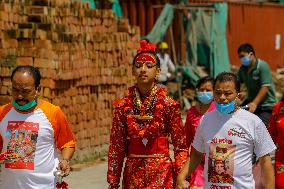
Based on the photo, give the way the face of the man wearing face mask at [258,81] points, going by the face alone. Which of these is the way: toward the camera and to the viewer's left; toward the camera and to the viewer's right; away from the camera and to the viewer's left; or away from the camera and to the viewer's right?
toward the camera and to the viewer's left

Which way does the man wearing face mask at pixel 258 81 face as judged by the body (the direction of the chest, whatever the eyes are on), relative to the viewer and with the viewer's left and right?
facing the viewer and to the left of the viewer

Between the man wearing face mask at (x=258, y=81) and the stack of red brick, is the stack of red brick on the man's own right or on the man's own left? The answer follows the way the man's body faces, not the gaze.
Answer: on the man's own right

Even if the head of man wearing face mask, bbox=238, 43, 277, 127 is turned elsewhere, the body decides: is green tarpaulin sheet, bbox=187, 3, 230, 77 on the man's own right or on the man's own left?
on the man's own right

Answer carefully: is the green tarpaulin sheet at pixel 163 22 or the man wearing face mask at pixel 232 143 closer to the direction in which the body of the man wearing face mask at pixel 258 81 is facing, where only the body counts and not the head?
the man wearing face mask

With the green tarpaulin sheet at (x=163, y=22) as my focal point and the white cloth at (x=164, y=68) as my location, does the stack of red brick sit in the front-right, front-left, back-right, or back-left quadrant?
back-left

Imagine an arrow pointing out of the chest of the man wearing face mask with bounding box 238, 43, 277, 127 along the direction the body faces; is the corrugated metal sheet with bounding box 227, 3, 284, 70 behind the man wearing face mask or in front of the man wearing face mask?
behind

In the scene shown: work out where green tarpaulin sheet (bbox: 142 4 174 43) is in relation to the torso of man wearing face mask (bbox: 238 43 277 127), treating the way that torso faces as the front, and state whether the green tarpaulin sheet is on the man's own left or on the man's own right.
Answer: on the man's own right

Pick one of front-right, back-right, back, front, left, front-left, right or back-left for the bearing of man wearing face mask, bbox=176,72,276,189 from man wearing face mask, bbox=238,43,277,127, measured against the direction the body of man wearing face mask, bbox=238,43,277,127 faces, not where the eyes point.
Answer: front-left

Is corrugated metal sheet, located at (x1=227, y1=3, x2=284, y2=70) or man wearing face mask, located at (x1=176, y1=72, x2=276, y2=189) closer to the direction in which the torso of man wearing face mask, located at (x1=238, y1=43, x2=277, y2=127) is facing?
the man wearing face mask
